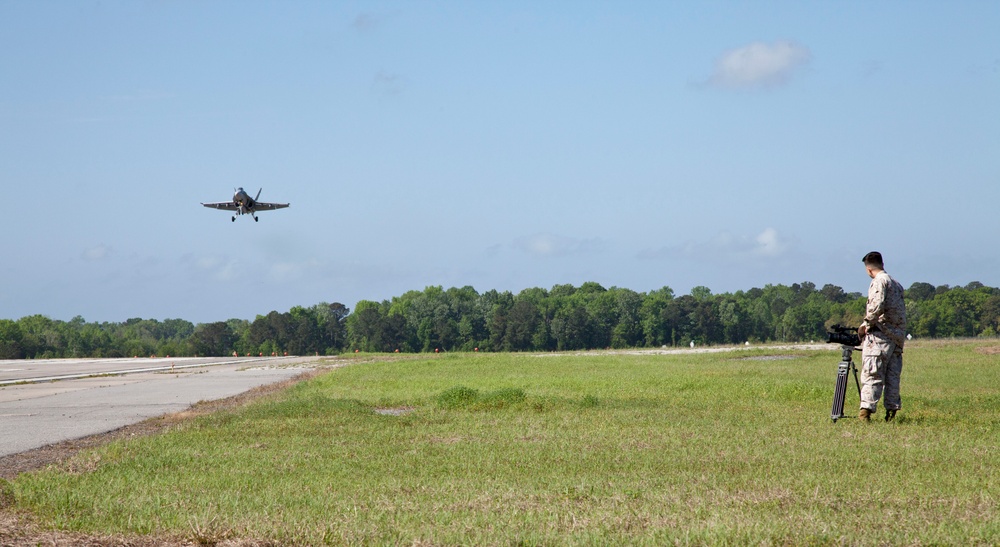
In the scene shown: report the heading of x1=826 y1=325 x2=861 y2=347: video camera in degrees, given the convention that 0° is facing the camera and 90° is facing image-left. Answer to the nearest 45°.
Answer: approximately 90°
